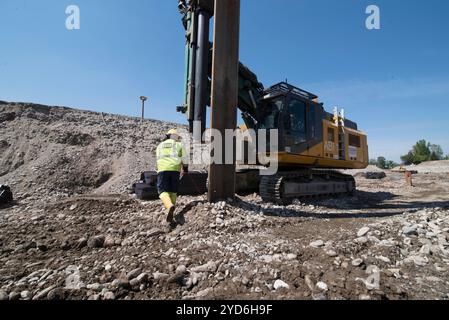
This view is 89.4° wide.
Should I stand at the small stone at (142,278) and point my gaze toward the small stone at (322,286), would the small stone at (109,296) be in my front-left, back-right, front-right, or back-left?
back-right

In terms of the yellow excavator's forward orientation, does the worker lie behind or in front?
in front

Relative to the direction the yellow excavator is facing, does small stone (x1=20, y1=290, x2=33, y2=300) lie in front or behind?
in front

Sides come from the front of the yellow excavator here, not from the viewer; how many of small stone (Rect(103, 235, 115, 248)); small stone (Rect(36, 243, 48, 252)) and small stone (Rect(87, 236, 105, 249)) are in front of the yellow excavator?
3

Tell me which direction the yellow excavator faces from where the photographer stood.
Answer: facing the viewer and to the left of the viewer

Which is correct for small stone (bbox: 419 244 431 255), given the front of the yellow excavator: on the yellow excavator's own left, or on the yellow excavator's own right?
on the yellow excavator's own left

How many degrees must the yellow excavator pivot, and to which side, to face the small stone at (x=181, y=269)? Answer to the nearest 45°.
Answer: approximately 45° to its left

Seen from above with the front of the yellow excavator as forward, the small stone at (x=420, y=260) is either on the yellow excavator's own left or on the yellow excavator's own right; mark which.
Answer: on the yellow excavator's own left

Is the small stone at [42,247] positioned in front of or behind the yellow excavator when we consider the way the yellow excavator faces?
in front

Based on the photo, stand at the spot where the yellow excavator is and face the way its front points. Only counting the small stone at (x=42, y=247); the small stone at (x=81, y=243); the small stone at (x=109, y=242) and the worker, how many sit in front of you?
4

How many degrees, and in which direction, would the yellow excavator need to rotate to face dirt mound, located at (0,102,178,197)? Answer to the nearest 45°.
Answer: approximately 45° to its right

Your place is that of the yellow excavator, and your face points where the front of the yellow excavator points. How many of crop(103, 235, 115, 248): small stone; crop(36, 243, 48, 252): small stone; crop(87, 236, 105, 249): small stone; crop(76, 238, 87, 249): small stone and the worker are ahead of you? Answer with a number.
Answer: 5

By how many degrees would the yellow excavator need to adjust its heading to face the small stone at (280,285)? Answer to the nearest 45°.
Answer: approximately 45° to its left

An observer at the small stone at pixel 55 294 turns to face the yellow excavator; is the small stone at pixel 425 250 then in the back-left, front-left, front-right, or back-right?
front-right

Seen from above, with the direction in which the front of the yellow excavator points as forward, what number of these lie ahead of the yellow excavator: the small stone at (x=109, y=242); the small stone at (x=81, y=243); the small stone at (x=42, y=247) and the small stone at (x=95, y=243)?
4

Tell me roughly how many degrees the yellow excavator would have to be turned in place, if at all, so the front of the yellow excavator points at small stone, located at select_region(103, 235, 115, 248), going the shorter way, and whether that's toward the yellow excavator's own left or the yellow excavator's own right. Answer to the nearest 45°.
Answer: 0° — it already faces it

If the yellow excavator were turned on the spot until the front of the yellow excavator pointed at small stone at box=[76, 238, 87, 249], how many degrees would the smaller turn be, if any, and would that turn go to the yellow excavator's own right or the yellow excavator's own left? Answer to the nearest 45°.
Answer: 0° — it already faces it
